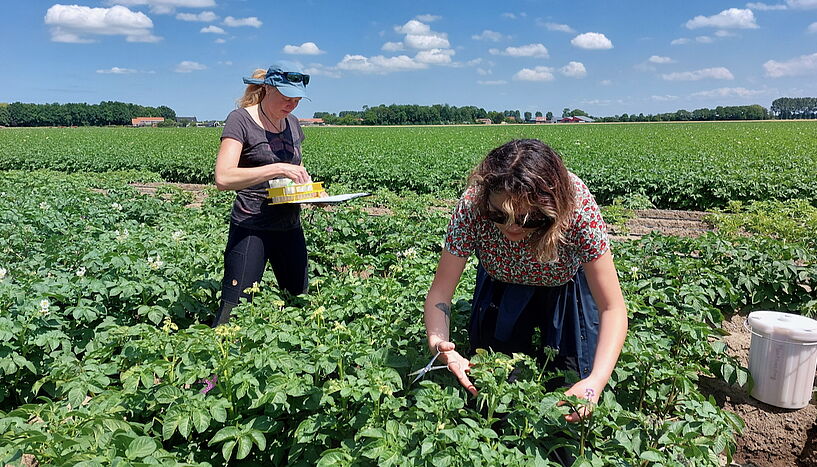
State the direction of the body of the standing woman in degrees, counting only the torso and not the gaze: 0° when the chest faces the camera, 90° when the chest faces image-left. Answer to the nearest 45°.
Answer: approximately 315°

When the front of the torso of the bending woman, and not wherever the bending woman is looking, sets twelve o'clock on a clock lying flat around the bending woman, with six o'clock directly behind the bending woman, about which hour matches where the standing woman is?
The standing woman is roughly at 4 o'clock from the bending woman.

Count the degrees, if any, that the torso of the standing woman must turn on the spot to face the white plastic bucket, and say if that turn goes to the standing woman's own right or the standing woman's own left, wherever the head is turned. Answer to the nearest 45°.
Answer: approximately 45° to the standing woman's own left

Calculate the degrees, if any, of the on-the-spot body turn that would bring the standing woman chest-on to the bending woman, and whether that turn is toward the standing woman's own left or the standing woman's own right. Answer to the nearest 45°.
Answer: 0° — they already face them

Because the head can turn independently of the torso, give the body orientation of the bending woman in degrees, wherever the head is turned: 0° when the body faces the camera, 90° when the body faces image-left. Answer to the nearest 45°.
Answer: approximately 0°
